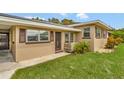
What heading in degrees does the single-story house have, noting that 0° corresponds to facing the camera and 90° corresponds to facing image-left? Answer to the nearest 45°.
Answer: approximately 315°
